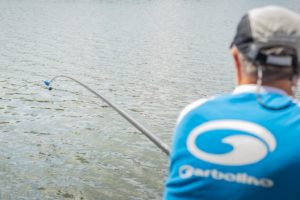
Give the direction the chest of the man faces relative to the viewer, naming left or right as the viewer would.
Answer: facing away from the viewer
